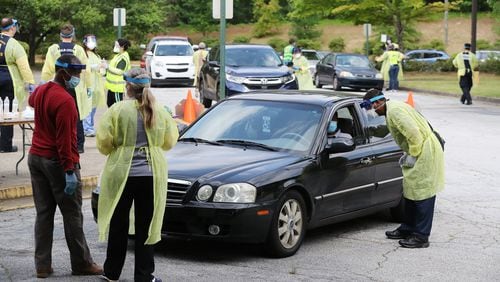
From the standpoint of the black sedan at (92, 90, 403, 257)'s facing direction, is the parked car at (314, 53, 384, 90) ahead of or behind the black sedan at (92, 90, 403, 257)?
behind

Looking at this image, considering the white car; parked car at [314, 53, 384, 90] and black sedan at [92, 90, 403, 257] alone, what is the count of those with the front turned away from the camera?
0

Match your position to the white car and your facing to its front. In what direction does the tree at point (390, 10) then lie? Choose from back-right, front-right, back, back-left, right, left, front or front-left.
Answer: back-left

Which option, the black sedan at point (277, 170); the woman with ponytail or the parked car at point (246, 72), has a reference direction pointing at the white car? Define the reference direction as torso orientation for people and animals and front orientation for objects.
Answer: the woman with ponytail

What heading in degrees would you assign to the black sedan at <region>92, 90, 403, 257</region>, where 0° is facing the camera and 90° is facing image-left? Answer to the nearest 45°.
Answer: approximately 45°

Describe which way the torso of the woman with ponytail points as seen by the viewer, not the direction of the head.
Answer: away from the camera

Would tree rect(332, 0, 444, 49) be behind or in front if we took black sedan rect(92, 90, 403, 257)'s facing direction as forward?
behind

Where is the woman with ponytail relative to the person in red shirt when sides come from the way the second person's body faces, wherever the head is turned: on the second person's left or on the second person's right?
on the second person's right

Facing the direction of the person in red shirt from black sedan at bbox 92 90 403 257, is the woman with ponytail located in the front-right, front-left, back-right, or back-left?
front-left

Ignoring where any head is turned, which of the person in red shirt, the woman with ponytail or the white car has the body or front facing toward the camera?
the white car

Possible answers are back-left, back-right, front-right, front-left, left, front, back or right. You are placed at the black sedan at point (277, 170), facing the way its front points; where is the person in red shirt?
front

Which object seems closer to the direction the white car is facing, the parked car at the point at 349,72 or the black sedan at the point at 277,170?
the black sedan

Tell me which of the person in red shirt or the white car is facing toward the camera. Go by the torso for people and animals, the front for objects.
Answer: the white car

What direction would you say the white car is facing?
toward the camera
